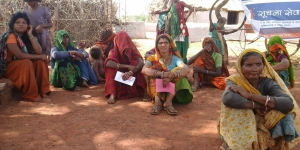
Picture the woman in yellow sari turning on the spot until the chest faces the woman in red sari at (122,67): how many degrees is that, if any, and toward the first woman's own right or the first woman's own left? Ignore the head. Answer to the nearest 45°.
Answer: approximately 135° to the first woman's own right

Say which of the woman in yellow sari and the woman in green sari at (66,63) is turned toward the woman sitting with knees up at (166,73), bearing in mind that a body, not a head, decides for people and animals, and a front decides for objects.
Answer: the woman in green sari

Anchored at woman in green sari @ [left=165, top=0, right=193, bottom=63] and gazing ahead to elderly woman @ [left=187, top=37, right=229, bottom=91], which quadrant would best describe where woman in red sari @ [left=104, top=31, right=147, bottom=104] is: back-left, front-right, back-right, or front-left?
front-right

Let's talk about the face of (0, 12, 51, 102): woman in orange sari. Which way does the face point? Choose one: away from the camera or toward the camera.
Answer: toward the camera

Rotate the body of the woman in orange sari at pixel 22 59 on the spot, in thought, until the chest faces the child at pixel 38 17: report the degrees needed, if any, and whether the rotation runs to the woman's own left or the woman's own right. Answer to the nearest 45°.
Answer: approximately 135° to the woman's own left

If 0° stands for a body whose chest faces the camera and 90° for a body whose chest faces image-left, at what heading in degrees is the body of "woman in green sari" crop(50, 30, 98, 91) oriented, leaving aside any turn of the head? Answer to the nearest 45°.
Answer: approximately 315°

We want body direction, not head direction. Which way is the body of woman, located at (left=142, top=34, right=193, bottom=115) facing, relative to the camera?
toward the camera

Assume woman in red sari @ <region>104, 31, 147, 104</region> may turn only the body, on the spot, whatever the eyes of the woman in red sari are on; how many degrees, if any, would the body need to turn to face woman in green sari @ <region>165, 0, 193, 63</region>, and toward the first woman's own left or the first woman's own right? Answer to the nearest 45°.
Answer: approximately 135° to the first woman's own left

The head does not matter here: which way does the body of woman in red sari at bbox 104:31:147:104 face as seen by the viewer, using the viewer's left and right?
facing the viewer

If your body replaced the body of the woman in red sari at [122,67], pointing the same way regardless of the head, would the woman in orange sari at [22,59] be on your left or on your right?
on your right

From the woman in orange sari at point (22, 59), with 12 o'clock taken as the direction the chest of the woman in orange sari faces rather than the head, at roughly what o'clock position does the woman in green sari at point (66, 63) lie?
The woman in green sari is roughly at 9 o'clock from the woman in orange sari.

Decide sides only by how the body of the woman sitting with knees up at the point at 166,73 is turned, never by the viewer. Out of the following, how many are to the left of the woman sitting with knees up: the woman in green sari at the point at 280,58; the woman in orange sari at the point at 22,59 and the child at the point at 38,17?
1

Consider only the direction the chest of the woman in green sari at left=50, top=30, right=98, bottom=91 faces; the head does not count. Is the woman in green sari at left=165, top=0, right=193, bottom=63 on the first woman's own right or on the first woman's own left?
on the first woman's own left
